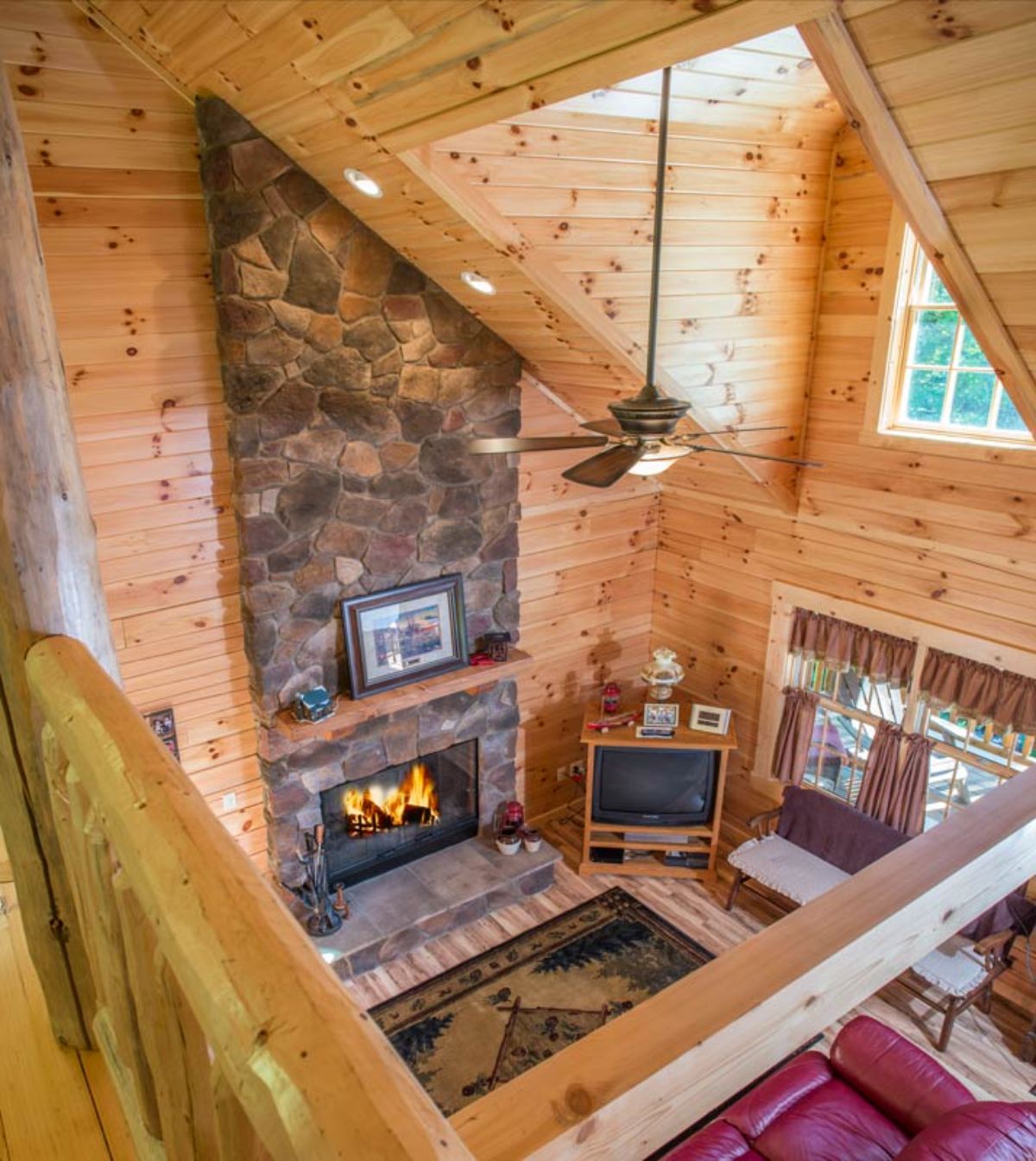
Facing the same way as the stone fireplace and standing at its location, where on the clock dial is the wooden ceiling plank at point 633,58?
The wooden ceiling plank is roughly at 1 o'clock from the stone fireplace.

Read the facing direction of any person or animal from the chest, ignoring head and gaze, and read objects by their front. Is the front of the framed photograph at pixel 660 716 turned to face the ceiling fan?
yes

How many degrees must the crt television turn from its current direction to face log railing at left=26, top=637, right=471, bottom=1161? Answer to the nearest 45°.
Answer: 0° — it already faces it

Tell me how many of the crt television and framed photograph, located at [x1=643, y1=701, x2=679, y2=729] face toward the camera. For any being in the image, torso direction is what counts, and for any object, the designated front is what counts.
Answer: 2

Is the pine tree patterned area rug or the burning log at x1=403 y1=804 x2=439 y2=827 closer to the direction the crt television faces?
the pine tree patterned area rug

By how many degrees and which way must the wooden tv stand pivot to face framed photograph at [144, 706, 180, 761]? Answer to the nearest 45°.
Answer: approximately 45° to its right

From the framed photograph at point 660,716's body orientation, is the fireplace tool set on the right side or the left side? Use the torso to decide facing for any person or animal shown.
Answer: on its right

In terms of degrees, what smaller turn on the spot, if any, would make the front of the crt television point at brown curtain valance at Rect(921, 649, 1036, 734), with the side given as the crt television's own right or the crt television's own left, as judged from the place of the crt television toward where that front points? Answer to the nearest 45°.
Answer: approximately 90° to the crt television's own left

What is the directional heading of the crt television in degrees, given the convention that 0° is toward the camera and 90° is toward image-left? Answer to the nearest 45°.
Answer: approximately 0°
